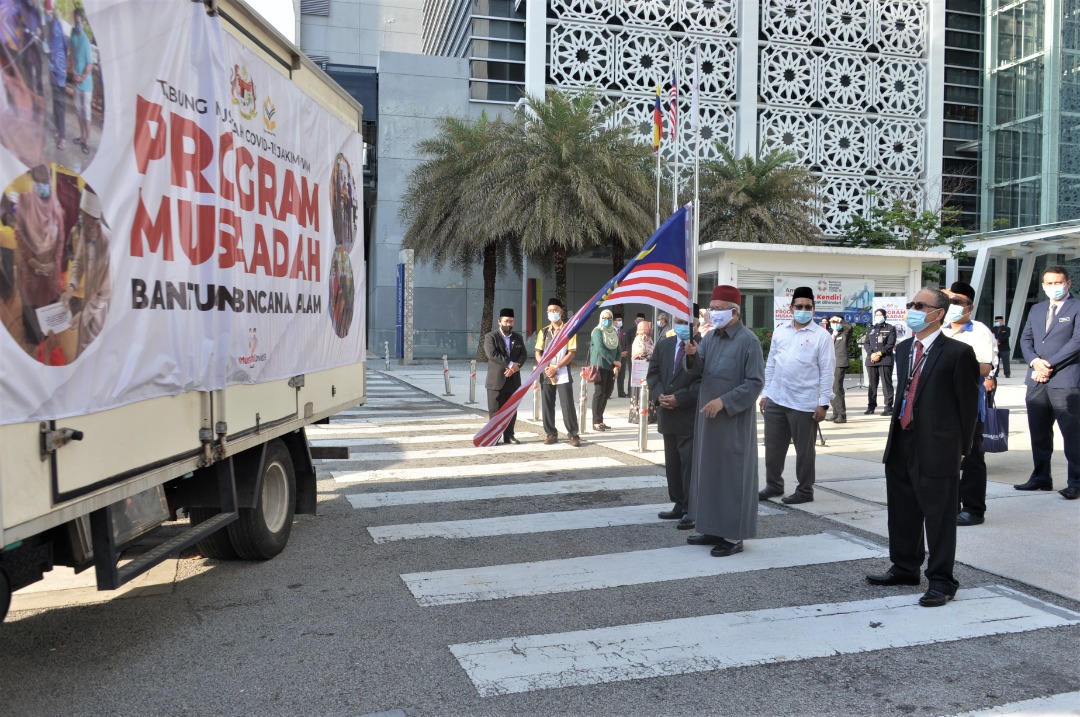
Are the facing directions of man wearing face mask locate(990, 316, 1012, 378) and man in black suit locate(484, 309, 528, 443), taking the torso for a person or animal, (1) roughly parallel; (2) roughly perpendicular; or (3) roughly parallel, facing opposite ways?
roughly perpendicular

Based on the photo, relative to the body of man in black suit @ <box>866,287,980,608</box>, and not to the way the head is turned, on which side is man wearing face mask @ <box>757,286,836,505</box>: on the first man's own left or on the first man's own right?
on the first man's own right

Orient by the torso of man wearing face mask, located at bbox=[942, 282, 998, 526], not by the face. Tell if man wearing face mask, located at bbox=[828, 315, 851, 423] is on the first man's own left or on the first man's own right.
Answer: on the first man's own right

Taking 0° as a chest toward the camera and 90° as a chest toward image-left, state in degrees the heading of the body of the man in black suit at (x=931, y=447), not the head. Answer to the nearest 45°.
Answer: approximately 45°

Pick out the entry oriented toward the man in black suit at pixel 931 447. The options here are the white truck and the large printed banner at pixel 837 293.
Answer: the large printed banner

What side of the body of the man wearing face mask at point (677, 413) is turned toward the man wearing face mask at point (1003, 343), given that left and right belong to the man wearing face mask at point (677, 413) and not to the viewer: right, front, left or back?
back

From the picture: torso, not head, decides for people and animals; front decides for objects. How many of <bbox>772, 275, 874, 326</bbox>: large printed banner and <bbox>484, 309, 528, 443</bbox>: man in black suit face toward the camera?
2

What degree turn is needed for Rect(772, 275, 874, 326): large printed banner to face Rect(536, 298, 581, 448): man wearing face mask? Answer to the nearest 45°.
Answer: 0° — it already faces them
